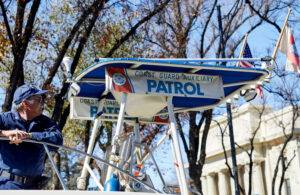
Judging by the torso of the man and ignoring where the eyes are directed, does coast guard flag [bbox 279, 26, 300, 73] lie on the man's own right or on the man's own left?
on the man's own left

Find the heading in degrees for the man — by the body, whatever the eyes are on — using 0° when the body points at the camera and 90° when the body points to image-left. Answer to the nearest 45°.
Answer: approximately 0°
